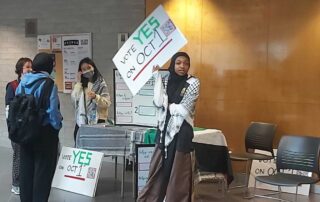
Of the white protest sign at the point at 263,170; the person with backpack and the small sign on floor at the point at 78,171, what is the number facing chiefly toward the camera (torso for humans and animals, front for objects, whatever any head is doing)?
2

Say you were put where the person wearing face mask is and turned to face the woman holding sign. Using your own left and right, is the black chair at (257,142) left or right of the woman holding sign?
left

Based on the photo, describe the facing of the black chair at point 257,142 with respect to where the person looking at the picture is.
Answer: facing the viewer and to the left of the viewer

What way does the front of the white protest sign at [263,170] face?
toward the camera

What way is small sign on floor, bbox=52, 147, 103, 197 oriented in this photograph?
toward the camera

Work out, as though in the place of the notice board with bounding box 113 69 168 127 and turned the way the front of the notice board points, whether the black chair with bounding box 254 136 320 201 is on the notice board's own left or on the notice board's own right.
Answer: on the notice board's own left

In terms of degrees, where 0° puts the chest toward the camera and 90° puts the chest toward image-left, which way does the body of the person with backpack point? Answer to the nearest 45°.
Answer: approximately 225°

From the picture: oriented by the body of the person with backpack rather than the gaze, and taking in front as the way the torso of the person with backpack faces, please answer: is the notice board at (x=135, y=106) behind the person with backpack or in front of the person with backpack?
in front

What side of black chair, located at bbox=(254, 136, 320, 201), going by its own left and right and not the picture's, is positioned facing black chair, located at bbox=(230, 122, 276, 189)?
right

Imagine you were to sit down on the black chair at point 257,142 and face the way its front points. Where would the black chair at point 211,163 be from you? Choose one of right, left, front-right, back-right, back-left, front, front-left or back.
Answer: front

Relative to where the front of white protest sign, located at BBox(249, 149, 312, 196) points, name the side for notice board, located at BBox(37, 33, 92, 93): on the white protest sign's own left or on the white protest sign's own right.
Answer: on the white protest sign's own right

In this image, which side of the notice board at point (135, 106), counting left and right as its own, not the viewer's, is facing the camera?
front

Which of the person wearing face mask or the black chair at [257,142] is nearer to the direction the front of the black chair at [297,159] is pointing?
the person wearing face mask

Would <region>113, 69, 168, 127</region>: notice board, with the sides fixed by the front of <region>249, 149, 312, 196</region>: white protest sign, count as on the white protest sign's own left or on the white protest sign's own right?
on the white protest sign's own right
